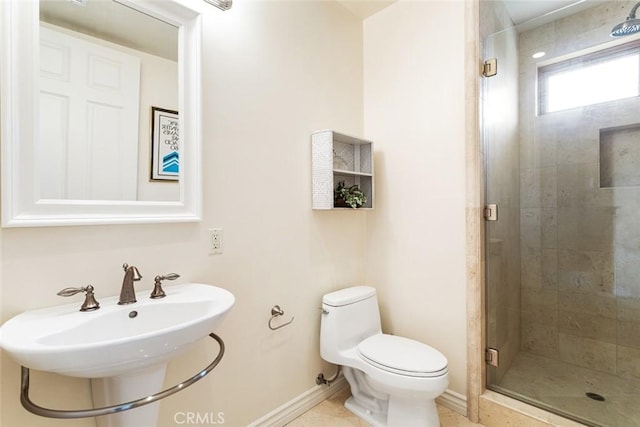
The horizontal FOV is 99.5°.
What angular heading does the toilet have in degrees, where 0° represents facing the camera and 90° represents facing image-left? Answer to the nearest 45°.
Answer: approximately 315°

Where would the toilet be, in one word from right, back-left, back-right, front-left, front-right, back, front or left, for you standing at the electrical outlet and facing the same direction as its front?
front-left

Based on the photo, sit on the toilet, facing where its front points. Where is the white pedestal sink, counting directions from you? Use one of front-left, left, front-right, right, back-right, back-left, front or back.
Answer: right

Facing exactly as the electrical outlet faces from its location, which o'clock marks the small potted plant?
The small potted plant is roughly at 10 o'clock from the electrical outlet.

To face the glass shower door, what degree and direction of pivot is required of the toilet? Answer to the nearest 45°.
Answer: approximately 45° to its left

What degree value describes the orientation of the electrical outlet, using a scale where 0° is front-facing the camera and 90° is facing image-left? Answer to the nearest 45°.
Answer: approximately 315°

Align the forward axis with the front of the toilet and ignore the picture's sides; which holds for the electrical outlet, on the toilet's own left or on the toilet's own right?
on the toilet's own right

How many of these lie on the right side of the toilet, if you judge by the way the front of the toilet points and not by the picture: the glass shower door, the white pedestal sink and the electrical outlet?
2

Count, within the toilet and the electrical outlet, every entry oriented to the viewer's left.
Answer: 0
